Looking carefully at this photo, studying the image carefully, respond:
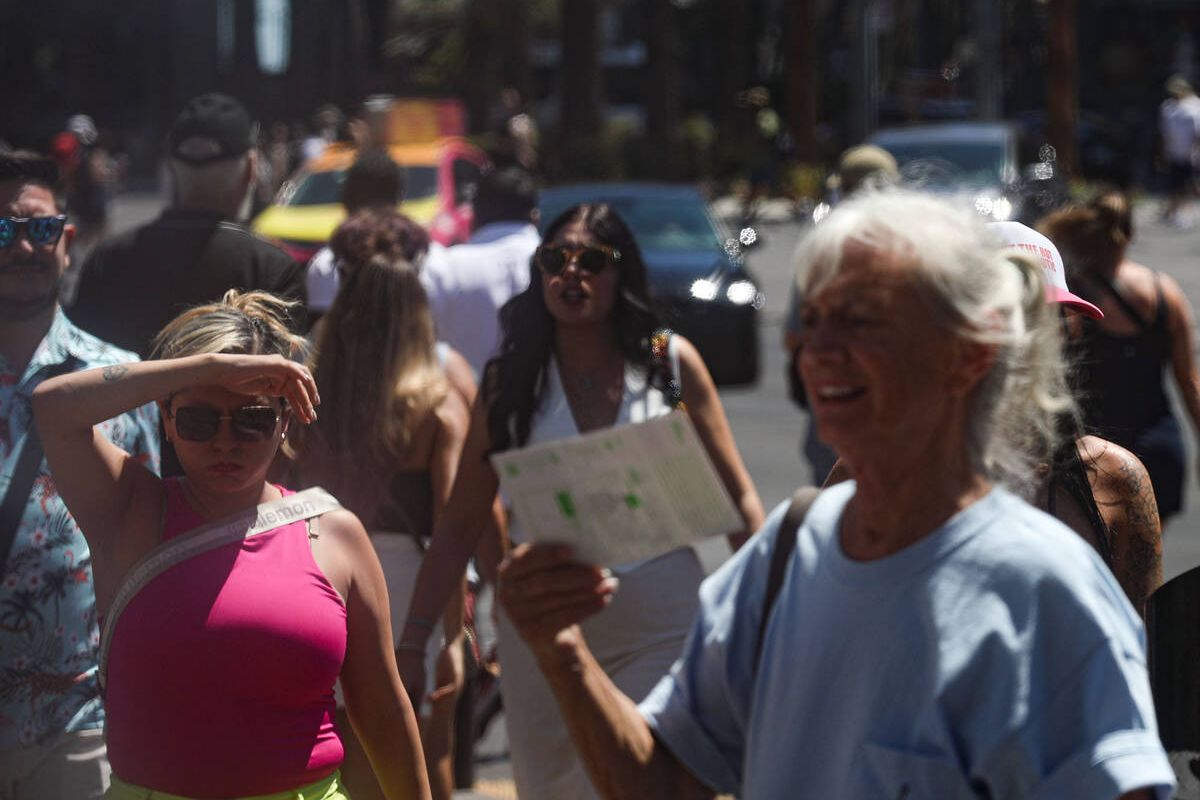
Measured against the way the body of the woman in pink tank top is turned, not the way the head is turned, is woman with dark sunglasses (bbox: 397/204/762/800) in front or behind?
behind

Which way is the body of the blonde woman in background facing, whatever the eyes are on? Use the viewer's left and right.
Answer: facing away from the viewer

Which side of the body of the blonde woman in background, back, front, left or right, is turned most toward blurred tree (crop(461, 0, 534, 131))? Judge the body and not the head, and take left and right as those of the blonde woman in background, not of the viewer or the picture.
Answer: front

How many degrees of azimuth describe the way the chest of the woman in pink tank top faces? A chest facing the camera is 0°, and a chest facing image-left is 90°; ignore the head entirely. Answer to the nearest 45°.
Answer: approximately 0°

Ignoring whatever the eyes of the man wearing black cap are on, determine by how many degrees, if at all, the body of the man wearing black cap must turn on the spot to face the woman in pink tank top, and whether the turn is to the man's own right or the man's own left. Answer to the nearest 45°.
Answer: approximately 180°

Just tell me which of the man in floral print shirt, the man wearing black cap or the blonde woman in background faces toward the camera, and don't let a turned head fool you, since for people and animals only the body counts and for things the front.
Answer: the man in floral print shirt

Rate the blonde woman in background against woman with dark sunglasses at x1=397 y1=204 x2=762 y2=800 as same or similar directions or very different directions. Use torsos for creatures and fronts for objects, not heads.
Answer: very different directions

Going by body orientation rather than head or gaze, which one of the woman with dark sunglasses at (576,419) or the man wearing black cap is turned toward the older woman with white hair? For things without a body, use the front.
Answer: the woman with dark sunglasses

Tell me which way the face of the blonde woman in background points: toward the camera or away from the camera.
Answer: away from the camera

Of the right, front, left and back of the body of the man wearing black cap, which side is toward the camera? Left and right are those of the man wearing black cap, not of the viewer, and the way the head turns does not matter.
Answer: back

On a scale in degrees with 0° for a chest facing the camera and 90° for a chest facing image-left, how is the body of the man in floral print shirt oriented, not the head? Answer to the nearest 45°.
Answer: approximately 0°

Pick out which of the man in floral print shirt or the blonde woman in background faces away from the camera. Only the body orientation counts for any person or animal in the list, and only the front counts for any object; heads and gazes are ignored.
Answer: the blonde woman in background
